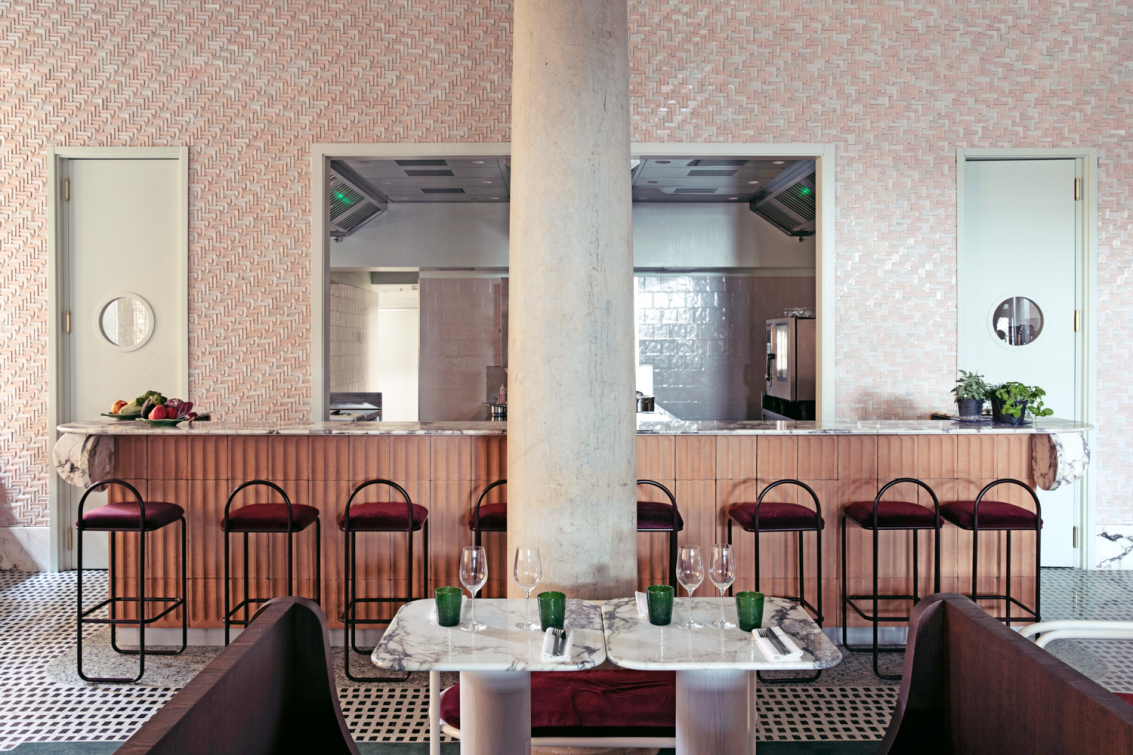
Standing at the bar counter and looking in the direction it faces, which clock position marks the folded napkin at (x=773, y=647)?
The folded napkin is roughly at 11 o'clock from the bar counter.

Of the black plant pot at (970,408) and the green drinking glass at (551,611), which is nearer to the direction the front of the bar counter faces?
the green drinking glass

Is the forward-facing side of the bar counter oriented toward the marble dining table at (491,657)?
yes

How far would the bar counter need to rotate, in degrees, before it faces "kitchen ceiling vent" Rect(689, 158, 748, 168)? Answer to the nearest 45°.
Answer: approximately 135° to its left

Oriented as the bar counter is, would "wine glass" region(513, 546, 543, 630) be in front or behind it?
in front

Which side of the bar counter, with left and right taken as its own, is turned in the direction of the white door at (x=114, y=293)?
right

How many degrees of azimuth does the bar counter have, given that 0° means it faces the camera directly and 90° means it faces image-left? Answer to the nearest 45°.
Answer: approximately 0°

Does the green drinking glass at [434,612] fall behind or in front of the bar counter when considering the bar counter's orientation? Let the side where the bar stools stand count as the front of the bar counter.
in front

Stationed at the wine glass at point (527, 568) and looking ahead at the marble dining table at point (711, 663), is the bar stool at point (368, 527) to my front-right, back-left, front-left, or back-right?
back-left

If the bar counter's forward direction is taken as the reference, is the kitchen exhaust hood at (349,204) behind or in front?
behind

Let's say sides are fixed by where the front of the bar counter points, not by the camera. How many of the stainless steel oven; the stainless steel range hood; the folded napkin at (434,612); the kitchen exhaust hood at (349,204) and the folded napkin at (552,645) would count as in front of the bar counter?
2

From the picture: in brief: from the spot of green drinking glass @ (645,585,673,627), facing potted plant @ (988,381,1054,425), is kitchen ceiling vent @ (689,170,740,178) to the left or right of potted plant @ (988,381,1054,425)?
left

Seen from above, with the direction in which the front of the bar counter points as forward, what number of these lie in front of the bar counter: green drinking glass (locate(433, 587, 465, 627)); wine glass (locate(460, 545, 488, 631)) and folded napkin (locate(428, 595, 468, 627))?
3

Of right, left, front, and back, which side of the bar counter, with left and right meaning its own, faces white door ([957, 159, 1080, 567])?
left

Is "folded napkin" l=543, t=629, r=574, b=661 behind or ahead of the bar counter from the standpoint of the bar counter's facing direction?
ahead

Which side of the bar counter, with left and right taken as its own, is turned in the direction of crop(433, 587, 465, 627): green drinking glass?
front

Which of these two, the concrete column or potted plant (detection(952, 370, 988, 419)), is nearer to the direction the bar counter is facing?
the concrete column
